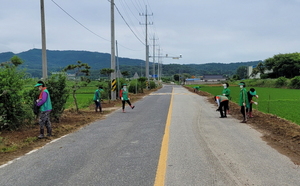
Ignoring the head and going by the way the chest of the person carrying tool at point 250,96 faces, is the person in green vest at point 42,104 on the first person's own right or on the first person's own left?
on the first person's own right

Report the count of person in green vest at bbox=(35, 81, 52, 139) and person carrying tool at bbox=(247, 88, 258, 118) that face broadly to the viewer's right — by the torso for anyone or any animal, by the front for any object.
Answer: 1

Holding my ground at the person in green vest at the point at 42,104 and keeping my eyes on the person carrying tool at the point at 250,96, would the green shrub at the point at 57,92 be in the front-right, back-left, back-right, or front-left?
front-left
